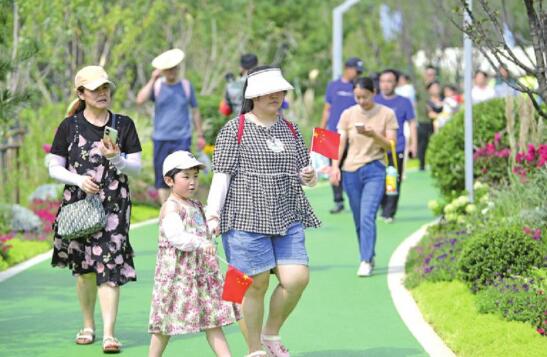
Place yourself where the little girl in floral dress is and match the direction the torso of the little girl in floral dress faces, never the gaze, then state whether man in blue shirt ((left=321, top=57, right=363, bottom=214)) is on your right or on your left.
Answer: on your left

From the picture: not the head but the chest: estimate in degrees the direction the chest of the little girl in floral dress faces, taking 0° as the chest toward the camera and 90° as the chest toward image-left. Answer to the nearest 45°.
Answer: approximately 315°

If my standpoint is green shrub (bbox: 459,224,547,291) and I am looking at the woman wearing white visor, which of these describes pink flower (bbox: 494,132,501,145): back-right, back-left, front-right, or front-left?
back-right

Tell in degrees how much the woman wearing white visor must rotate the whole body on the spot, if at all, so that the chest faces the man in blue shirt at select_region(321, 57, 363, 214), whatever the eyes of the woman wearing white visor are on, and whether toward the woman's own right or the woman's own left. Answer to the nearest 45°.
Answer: approximately 135° to the woman's own left
